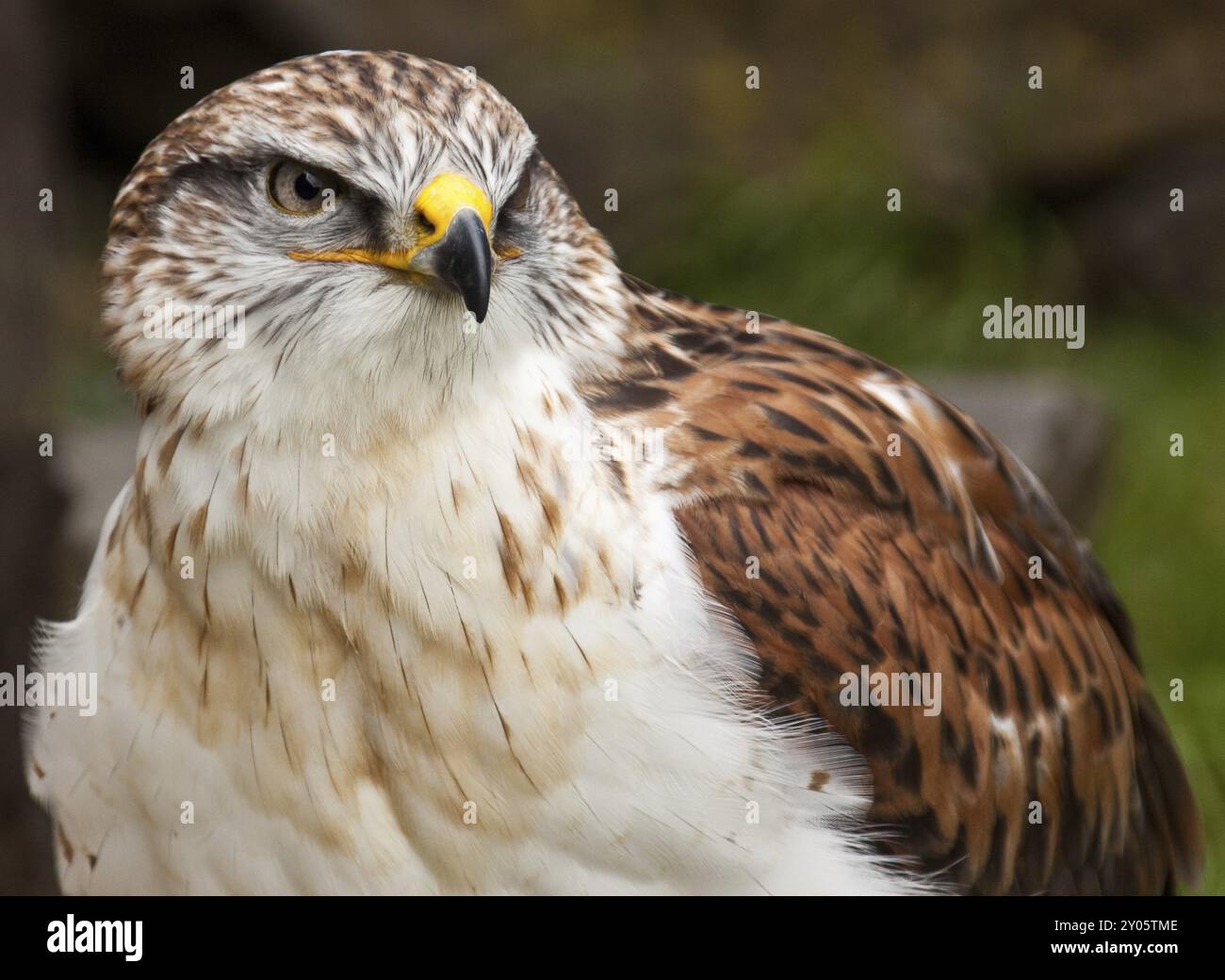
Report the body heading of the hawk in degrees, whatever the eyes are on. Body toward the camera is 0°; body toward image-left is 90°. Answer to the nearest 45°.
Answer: approximately 45°
